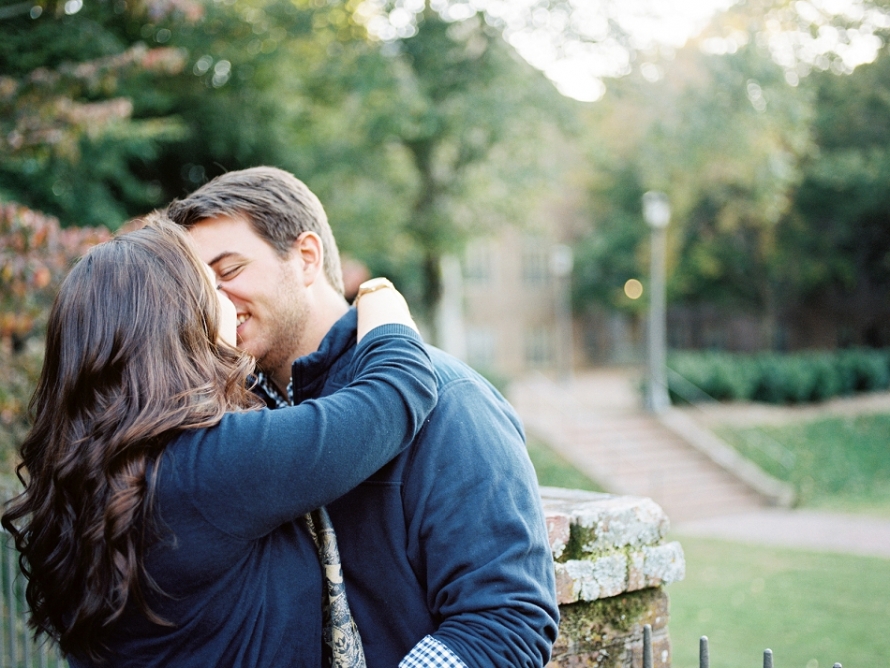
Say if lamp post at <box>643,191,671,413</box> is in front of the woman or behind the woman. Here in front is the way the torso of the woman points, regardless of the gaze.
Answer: in front

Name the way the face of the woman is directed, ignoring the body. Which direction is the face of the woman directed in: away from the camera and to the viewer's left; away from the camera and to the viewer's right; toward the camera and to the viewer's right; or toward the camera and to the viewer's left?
away from the camera and to the viewer's right

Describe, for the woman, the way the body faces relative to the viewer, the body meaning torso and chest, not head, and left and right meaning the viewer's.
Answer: facing away from the viewer and to the right of the viewer

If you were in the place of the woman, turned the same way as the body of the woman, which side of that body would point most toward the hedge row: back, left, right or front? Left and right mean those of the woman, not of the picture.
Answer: front
